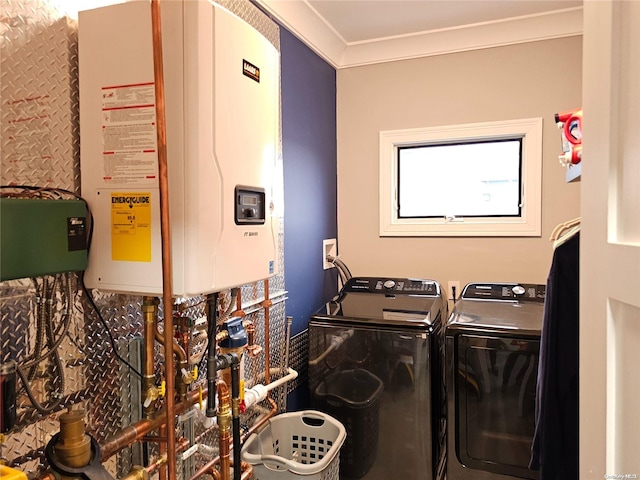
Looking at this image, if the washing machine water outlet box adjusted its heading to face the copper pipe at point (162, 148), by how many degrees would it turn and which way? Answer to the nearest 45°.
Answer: approximately 45° to its right

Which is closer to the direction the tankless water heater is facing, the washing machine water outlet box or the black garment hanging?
the black garment hanging

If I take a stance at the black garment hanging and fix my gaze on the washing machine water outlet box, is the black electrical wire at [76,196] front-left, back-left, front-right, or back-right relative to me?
front-left

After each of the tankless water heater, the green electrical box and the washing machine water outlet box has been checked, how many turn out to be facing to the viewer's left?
0

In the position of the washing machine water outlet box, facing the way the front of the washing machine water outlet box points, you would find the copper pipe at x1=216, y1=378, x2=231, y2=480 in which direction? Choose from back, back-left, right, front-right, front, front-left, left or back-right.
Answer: front-right

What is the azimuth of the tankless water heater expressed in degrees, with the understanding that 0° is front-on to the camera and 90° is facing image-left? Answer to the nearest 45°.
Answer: approximately 315°

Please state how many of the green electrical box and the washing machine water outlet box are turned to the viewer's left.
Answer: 0

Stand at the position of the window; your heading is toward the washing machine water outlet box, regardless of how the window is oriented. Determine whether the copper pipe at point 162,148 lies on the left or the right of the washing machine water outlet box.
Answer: left

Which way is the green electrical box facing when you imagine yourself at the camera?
facing the viewer and to the right of the viewer

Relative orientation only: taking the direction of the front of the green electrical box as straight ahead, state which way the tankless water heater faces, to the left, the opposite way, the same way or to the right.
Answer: the same way

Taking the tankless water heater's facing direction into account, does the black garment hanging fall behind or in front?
in front
